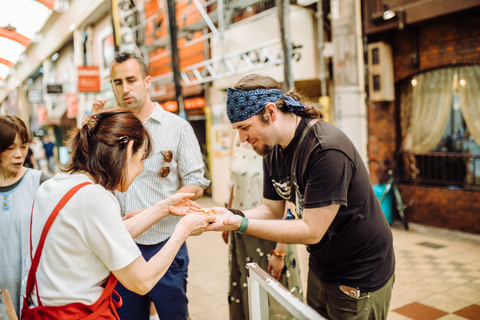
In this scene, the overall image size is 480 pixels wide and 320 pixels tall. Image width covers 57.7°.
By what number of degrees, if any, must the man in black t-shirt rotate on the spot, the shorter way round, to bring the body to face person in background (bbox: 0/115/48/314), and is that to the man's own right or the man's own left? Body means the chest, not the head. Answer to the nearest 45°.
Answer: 0° — they already face them

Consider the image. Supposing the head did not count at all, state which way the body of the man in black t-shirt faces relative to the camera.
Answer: to the viewer's left

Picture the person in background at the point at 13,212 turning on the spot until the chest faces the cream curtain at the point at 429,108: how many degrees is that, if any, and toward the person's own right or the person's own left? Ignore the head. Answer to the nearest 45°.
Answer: approximately 90° to the person's own left

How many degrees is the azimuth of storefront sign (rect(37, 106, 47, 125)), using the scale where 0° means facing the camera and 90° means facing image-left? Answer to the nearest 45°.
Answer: approximately 0°

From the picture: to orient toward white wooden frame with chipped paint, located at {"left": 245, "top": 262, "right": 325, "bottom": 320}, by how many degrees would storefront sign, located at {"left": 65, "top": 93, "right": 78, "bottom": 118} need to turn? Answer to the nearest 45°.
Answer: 0° — it already faces it

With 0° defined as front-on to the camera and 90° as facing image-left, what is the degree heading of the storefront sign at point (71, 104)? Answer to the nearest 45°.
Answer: approximately 0°
